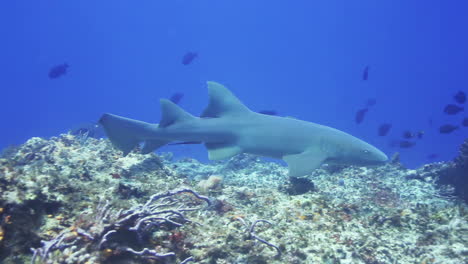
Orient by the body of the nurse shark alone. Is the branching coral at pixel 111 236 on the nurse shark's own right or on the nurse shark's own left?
on the nurse shark's own right

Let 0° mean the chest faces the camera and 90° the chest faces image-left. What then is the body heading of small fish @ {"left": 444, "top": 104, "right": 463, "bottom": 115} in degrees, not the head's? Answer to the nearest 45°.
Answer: approximately 90°

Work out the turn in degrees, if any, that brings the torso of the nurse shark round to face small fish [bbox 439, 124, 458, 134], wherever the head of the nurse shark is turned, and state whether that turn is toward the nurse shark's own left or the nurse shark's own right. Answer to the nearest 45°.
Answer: approximately 45° to the nurse shark's own left

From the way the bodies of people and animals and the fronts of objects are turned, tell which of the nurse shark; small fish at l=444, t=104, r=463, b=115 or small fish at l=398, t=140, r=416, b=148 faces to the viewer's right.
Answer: the nurse shark

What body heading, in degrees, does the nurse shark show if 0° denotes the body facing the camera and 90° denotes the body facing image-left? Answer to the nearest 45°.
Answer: approximately 270°

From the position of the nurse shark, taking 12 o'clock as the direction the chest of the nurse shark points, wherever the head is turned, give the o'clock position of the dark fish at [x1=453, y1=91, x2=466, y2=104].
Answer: The dark fish is roughly at 11 o'clock from the nurse shark.

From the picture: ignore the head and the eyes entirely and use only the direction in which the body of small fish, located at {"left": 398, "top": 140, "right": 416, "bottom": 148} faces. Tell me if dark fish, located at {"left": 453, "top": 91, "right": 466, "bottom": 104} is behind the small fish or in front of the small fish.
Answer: behind
